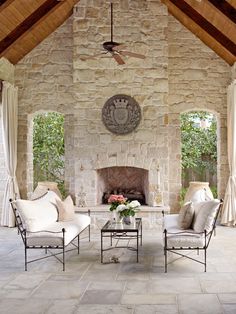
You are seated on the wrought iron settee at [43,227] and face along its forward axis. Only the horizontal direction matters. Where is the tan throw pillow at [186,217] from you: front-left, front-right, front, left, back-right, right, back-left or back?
front-left

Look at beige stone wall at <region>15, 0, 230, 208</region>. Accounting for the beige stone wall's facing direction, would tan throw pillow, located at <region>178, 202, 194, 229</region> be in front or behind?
in front

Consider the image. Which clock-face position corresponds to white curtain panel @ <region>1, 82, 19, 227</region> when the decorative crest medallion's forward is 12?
The white curtain panel is roughly at 3 o'clock from the decorative crest medallion.

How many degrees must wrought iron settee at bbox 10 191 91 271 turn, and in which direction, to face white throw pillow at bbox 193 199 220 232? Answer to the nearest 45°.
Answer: approximately 45° to its left

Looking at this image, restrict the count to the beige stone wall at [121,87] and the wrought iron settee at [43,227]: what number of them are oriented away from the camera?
0

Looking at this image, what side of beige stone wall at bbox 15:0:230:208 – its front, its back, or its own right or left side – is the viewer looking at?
front

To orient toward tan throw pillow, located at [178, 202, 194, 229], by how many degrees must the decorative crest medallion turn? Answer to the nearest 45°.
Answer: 0° — it already faces it

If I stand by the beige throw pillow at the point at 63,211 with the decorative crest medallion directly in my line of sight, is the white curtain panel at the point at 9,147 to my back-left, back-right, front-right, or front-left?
front-left

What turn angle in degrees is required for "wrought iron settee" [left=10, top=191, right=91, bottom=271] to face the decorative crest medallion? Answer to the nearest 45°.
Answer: approximately 90° to its left

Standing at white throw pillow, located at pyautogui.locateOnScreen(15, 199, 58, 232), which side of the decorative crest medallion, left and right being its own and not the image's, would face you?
front

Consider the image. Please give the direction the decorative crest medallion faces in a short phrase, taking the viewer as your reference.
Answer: facing the viewer
